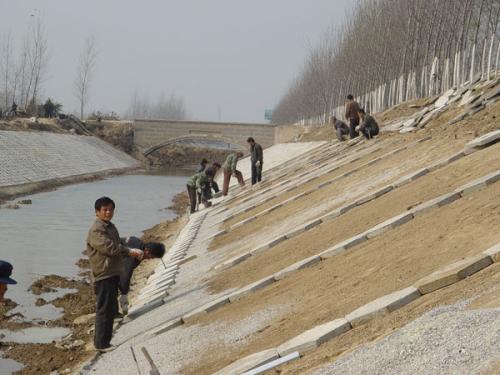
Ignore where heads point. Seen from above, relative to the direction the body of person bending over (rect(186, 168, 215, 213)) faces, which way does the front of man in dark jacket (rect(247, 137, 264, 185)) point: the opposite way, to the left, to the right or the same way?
the opposite way

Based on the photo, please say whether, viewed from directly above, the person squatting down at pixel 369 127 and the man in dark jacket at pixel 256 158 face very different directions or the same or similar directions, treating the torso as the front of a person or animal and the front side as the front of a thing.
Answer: same or similar directions

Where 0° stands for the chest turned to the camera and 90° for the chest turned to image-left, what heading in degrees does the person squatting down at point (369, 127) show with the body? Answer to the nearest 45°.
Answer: approximately 90°

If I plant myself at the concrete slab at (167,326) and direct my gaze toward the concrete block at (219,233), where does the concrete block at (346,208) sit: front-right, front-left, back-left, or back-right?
front-right

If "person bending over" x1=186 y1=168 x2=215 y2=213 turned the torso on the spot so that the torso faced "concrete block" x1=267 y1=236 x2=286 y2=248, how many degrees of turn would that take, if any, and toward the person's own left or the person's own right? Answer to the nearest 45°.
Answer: approximately 90° to the person's own right

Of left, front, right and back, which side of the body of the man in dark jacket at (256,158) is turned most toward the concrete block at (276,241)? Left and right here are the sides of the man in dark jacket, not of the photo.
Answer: left

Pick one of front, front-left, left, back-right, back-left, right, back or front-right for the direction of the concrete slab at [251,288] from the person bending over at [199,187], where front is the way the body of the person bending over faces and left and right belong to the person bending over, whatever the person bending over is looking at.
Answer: right

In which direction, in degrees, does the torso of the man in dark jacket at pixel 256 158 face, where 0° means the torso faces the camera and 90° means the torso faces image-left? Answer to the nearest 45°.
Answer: approximately 90°

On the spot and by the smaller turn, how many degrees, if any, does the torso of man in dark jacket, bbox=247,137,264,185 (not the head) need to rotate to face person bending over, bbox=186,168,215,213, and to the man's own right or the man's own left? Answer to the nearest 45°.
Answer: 0° — they already face them

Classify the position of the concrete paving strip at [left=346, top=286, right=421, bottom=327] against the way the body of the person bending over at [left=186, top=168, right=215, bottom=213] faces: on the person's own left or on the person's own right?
on the person's own right

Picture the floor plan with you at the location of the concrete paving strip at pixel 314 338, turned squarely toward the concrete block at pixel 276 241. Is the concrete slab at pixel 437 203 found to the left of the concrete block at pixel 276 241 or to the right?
right

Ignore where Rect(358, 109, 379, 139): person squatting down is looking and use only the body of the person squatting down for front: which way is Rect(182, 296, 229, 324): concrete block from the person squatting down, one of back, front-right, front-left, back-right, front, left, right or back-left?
left

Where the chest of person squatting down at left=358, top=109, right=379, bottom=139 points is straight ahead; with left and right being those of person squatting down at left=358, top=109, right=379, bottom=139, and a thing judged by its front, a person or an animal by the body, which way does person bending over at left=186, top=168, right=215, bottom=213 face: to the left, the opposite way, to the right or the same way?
the opposite way

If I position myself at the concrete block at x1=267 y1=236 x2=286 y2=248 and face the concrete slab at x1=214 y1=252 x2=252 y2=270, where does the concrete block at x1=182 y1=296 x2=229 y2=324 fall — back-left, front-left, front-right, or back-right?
front-left

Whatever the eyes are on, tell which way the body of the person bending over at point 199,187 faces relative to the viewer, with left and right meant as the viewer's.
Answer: facing to the right of the viewer

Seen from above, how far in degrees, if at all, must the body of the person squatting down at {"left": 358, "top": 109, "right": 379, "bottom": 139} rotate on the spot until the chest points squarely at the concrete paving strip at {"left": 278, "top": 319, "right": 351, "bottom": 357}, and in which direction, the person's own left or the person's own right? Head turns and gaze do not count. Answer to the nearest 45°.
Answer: approximately 90° to the person's own left
